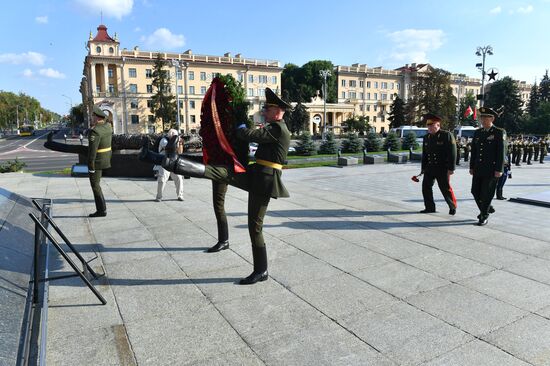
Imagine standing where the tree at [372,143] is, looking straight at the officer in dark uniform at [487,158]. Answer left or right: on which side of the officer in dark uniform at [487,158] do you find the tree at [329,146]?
right

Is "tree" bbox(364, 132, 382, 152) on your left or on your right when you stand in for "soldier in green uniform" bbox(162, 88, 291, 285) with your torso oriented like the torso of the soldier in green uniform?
on your right

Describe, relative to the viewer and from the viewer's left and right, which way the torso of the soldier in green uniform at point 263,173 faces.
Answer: facing to the left of the viewer

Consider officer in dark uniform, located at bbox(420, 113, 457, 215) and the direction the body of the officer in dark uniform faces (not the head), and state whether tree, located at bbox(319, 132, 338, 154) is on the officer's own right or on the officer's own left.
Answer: on the officer's own right

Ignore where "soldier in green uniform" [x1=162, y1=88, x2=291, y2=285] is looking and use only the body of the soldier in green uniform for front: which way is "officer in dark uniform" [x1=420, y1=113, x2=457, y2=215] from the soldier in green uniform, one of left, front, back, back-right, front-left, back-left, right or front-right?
back-right

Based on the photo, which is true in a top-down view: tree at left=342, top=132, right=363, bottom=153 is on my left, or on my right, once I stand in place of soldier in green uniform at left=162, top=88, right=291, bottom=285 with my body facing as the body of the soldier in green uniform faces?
on my right

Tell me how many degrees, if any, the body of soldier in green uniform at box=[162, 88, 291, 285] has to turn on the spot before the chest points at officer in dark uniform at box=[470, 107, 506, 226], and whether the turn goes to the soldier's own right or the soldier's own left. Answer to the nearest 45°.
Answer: approximately 135° to the soldier's own right

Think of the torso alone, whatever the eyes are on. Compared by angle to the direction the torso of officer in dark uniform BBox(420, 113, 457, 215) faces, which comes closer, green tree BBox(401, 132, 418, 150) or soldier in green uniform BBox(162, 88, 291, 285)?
the soldier in green uniform
